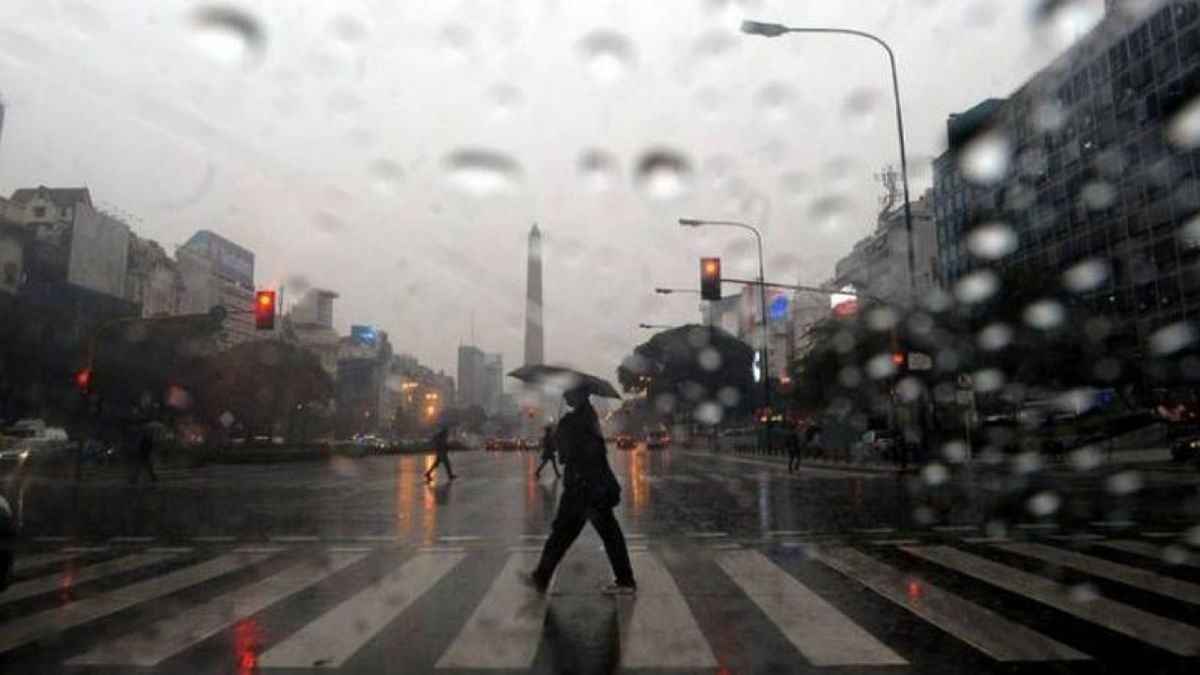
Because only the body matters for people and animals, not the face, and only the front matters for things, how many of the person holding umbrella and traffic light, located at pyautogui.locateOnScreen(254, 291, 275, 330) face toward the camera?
1

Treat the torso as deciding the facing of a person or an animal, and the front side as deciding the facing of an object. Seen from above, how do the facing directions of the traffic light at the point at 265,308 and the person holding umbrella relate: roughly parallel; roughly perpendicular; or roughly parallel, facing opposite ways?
roughly perpendicular

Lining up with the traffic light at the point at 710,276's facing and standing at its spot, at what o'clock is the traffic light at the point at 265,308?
the traffic light at the point at 265,308 is roughly at 3 o'clock from the traffic light at the point at 710,276.

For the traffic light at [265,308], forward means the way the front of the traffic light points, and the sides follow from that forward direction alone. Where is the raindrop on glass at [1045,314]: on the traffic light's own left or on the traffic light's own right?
on the traffic light's own left

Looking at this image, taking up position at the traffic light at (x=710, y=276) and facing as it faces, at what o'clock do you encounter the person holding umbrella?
The person holding umbrella is roughly at 12 o'clock from the traffic light.

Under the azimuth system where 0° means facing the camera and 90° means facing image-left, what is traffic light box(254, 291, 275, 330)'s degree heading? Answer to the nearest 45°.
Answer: approximately 0°

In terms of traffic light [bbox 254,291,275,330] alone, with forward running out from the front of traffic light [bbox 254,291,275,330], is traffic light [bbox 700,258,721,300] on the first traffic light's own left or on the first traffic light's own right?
on the first traffic light's own left
